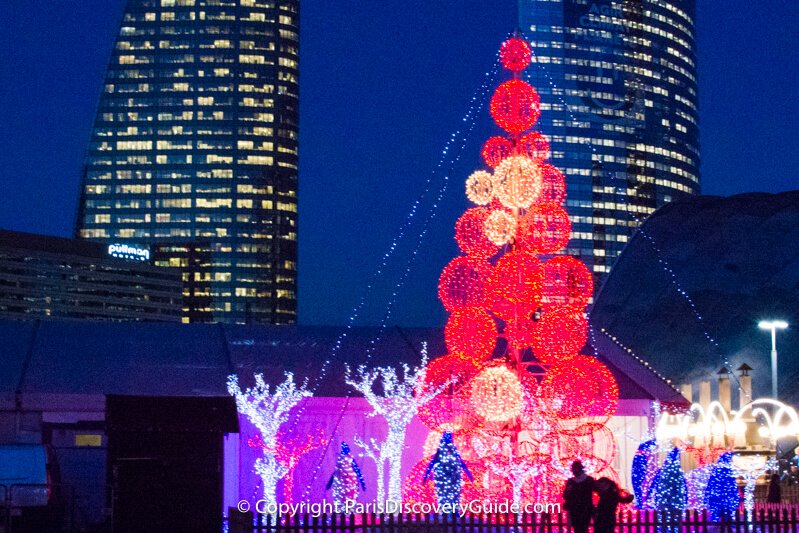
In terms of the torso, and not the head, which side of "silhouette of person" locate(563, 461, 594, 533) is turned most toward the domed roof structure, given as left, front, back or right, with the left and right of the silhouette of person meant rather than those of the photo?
front

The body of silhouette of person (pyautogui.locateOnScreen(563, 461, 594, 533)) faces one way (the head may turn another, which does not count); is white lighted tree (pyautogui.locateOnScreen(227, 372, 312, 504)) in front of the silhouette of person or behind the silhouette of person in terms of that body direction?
in front

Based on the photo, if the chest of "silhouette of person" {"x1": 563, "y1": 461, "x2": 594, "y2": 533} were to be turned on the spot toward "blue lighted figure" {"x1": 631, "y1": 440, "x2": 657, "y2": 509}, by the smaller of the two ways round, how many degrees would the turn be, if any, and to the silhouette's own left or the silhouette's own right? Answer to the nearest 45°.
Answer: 0° — they already face it

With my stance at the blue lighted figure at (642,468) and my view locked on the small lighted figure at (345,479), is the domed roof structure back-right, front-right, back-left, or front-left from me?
back-right

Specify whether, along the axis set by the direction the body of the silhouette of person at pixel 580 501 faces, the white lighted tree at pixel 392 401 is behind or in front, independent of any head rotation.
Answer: in front

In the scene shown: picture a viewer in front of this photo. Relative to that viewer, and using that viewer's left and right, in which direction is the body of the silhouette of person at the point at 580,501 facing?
facing away from the viewer

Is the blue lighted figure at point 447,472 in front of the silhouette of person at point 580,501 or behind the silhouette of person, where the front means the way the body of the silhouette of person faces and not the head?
in front

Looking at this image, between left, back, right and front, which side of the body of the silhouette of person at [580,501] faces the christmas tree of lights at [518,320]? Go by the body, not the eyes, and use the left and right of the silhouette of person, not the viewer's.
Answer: front
